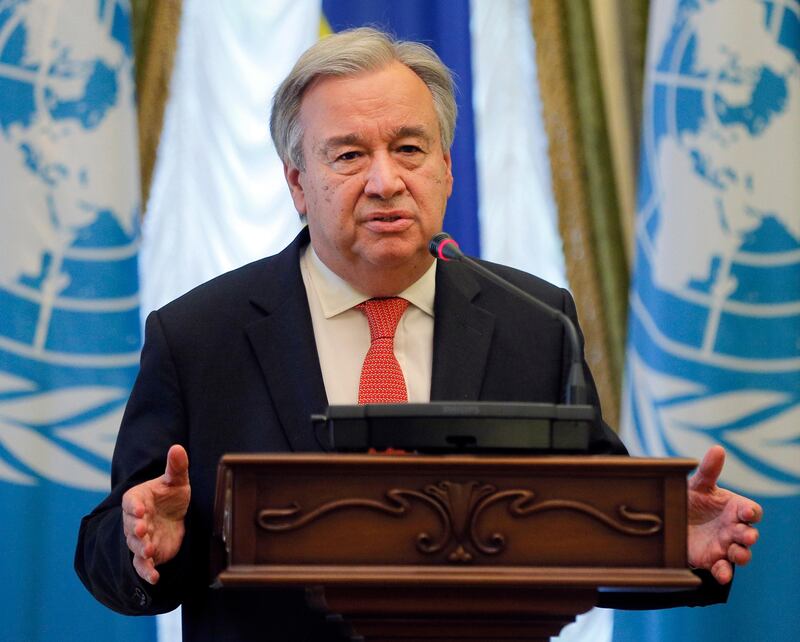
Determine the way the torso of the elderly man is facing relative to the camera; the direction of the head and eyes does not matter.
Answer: toward the camera

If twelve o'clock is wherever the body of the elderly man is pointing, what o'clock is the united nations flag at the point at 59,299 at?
The united nations flag is roughly at 5 o'clock from the elderly man.

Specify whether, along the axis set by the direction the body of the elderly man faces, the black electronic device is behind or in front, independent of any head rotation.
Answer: in front

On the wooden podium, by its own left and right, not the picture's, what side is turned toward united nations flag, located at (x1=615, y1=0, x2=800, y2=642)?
back

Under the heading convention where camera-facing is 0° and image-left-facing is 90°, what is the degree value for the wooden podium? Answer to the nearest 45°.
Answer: approximately 0°

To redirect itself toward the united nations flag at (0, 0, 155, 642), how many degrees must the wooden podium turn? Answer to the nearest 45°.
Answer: approximately 135° to its right

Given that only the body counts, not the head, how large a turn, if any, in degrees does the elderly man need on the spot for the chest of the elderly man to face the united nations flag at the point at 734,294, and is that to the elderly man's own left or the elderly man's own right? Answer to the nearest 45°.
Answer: approximately 135° to the elderly man's own left

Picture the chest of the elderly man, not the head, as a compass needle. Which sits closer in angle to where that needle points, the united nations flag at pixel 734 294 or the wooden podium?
the wooden podium
